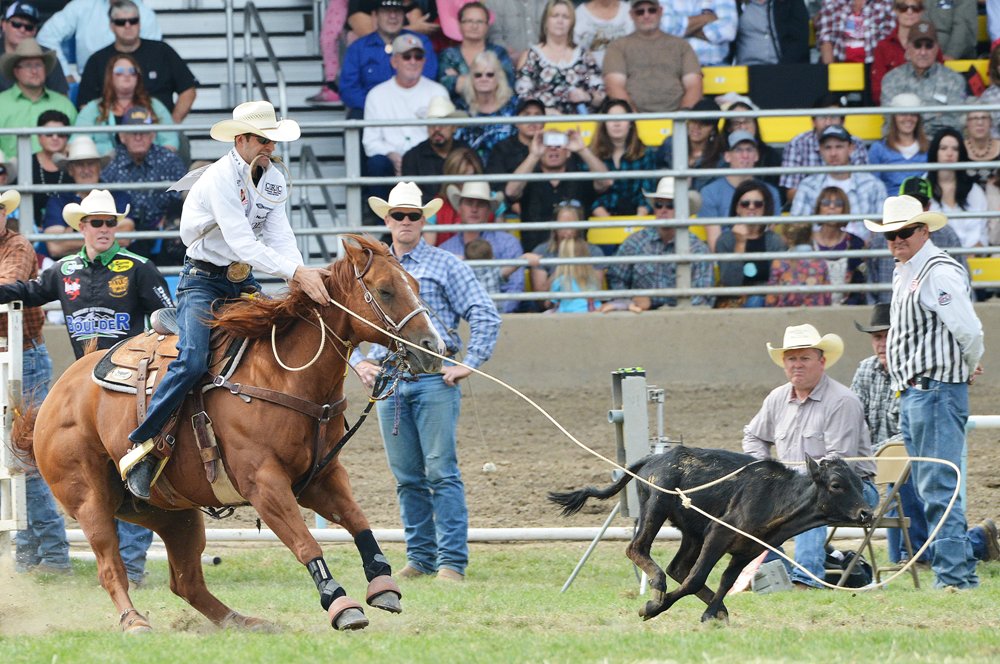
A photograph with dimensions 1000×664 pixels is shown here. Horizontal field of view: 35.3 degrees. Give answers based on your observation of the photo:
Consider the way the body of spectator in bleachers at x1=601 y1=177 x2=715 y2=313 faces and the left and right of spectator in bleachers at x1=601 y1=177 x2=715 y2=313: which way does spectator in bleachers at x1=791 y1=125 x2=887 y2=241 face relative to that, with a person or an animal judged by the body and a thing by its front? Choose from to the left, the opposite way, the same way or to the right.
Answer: the same way

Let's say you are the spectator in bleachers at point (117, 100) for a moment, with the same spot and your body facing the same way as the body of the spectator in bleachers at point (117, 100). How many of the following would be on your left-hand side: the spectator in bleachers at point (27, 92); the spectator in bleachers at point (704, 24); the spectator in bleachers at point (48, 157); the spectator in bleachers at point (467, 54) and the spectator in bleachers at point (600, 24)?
3

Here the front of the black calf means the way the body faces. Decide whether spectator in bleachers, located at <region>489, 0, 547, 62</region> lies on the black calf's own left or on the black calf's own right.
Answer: on the black calf's own left

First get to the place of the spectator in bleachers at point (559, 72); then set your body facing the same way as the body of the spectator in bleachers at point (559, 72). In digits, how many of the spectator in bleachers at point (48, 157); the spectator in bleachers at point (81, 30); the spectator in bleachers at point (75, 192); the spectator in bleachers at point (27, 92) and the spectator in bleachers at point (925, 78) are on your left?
1

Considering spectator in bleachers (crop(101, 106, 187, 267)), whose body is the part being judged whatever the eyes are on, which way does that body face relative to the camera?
toward the camera

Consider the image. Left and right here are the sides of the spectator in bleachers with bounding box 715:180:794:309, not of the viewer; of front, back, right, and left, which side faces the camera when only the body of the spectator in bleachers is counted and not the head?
front

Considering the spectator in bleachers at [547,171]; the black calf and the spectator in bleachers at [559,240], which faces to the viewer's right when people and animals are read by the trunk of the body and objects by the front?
the black calf

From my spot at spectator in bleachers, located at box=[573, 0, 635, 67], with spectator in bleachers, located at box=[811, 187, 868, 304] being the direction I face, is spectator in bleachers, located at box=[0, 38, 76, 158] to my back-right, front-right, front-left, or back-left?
back-right

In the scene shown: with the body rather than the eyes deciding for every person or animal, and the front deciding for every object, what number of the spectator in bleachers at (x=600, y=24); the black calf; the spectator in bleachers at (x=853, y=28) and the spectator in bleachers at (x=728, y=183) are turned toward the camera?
3

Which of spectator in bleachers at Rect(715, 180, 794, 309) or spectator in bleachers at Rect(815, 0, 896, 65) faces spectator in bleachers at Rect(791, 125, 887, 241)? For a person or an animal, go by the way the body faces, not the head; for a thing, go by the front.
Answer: spectator in bleachers at Rect(815, 0, 896, 65)

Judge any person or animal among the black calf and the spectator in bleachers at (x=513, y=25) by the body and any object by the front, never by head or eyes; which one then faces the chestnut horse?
the spectator in bleachers

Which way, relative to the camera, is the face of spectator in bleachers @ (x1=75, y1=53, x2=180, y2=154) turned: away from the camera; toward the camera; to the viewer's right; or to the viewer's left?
toward the camera

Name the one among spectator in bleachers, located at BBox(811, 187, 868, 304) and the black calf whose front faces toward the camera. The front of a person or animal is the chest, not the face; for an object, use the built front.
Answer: the spectator in bleachers

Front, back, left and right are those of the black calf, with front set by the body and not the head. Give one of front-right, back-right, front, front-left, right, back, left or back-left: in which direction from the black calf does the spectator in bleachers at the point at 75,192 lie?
back-left

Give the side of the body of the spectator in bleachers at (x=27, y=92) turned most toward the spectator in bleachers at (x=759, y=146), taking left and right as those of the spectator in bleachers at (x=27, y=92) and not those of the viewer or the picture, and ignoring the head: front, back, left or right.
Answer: left

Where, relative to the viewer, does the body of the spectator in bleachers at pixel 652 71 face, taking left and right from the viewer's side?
facing the viewer

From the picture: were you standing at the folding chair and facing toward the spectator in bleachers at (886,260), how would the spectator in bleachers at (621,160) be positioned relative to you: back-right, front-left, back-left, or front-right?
front-left

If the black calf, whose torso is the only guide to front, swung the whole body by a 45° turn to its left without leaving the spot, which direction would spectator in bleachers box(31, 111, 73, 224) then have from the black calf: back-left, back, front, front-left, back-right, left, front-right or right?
left

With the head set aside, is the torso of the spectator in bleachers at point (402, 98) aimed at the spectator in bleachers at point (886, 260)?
no

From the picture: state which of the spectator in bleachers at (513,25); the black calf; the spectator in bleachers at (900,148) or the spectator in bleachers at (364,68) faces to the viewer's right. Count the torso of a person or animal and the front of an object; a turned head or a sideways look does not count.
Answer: the black calf

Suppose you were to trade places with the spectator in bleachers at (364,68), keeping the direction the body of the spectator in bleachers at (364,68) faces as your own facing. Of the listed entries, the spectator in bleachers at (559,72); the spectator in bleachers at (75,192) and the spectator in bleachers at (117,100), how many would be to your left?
1

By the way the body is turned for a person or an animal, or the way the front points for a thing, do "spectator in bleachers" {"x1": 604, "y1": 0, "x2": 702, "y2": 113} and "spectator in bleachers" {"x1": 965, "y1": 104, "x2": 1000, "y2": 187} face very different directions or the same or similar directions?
same or similar directions

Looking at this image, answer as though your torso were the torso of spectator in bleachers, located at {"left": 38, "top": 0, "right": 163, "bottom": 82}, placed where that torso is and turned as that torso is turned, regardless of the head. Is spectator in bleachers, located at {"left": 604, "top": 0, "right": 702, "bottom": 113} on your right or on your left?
on your left
